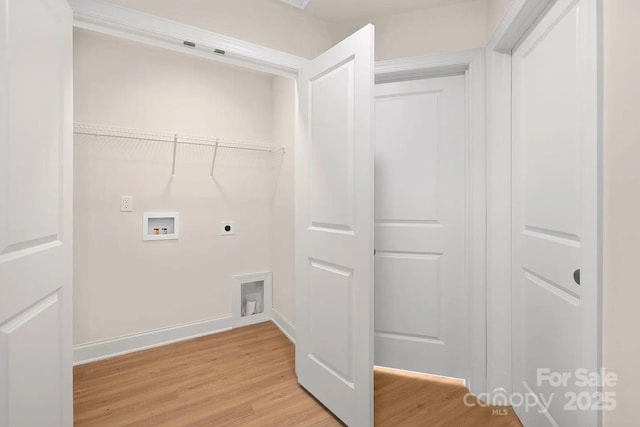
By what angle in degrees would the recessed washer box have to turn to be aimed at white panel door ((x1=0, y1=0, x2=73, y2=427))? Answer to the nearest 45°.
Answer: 0° — it already faces it

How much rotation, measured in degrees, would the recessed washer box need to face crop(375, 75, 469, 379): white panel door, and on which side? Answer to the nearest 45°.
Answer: approximately 45° to its left

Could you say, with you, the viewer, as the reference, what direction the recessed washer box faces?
facing the viewer

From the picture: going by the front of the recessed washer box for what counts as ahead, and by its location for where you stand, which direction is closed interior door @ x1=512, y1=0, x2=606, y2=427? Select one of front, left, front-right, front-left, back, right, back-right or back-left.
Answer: front-left

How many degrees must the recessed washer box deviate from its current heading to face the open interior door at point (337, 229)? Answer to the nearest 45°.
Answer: approximately 45° to its left
